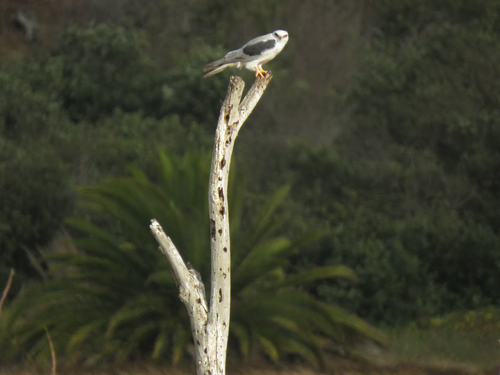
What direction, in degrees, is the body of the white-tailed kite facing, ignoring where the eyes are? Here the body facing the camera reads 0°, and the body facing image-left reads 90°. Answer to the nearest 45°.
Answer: approximately 270°
